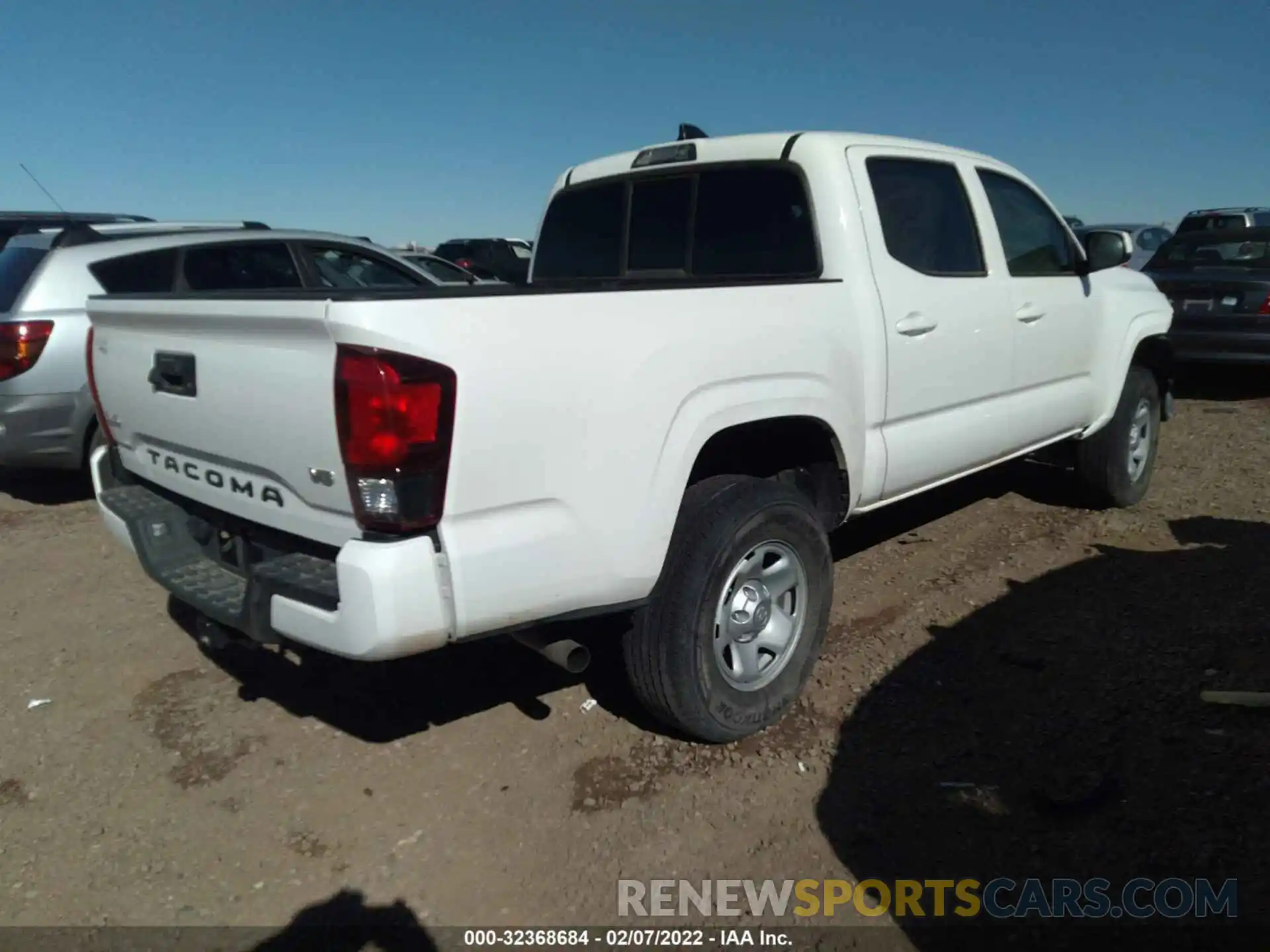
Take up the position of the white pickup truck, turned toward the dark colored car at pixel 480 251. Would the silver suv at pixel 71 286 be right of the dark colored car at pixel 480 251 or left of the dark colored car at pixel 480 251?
left

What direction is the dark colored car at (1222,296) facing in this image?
away from the camera

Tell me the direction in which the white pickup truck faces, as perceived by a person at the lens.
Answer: facing away from the viewer and to the right of the viewer

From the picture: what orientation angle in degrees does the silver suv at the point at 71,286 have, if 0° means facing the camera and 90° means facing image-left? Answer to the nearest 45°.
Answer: approximately 225°

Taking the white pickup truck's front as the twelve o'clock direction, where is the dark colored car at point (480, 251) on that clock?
The dark colored car is roughly at 10 o'clock from the white pickup truck.

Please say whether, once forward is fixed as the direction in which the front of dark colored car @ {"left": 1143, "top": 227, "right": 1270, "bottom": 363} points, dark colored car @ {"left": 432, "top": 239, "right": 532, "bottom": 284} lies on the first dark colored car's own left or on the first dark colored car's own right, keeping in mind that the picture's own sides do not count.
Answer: on the first dark colored car's own left

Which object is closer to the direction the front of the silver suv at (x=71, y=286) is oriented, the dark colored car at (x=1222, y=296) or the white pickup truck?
the dark colored car

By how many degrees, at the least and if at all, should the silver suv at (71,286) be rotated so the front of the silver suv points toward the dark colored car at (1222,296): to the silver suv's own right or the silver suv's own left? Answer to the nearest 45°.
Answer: approximately 45° to the silver suv's own right

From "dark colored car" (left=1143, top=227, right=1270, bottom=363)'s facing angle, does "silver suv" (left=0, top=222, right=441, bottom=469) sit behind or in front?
behind
